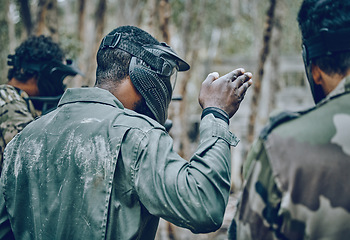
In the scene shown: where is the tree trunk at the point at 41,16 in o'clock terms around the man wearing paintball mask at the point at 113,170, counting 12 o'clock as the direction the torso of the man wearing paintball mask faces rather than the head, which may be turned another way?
The tree trunk is roughly at 10 o'clock from the man wearing paintball mask.

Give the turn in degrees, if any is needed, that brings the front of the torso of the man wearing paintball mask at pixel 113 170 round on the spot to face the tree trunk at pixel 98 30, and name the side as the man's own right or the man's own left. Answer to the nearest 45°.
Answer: approximately 45° to the man's own left

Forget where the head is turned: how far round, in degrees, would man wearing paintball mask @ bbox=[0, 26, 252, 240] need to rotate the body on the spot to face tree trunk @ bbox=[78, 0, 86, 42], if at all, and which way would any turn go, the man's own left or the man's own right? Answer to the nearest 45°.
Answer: approximately 45° to the man's own left

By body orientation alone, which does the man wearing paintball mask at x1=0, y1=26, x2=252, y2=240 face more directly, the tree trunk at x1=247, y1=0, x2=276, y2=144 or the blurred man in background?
the tree trunk

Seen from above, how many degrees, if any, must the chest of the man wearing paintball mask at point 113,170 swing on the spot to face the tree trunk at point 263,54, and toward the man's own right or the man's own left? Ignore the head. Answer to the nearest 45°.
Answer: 0° — they already face it

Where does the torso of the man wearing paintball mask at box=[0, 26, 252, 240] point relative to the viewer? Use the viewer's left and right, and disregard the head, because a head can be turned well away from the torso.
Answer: facing away from the viewer and to the right of the viewer
